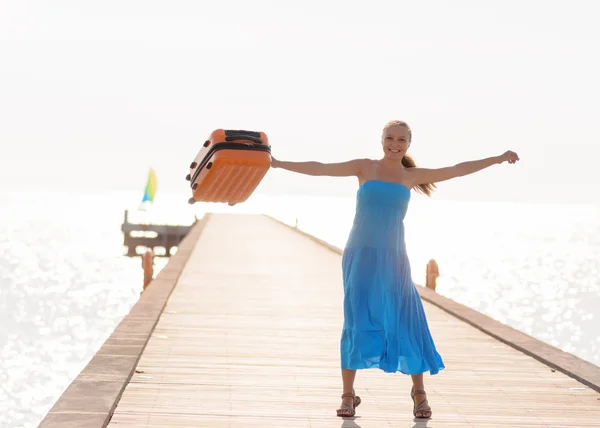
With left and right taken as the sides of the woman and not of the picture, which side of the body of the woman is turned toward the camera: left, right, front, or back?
front

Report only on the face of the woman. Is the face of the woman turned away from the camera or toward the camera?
toward the camera
